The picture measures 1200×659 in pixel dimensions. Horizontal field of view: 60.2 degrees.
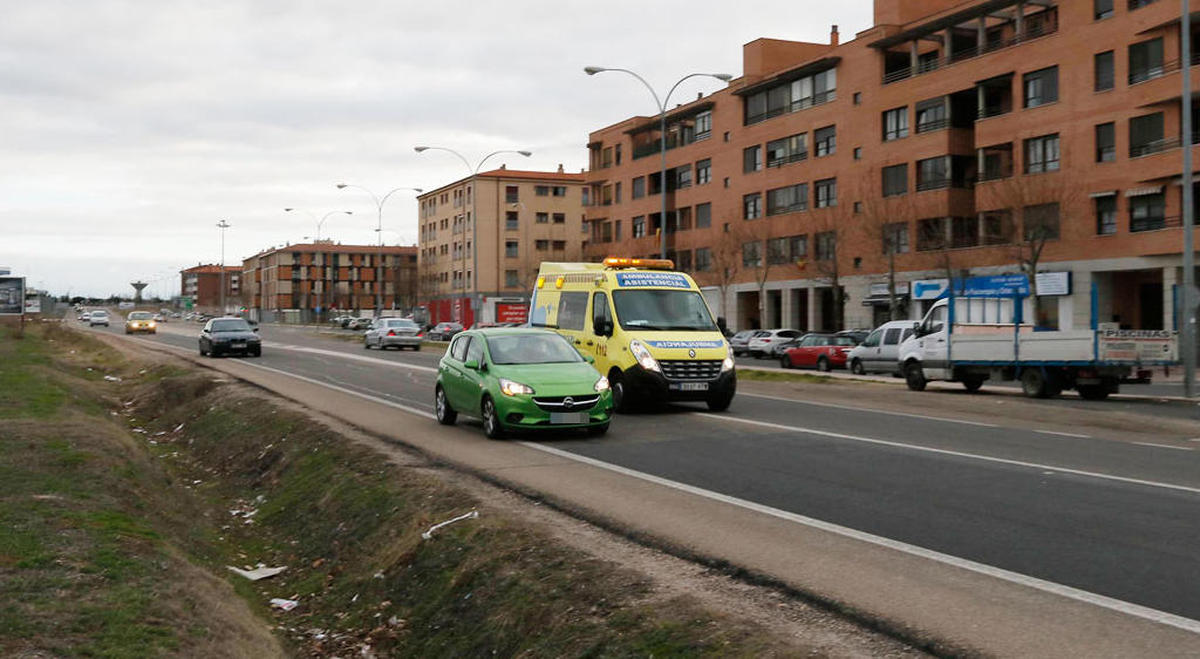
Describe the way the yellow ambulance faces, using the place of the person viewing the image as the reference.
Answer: facing the viewer and to the right of the viewer

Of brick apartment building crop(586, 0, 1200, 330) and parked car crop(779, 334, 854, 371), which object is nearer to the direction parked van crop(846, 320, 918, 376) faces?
the parked car

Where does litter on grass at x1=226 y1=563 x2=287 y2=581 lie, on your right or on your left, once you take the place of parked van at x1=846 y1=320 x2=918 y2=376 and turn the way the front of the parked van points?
on your left

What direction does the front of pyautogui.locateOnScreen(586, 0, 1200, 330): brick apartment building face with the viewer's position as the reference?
facing the viewer and to the left of the viewer

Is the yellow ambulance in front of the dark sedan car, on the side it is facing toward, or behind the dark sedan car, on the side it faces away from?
in front

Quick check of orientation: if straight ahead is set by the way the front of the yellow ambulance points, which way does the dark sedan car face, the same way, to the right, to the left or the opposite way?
the same way

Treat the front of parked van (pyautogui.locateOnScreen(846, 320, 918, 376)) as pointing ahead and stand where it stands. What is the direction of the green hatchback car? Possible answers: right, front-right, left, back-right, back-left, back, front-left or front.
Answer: left

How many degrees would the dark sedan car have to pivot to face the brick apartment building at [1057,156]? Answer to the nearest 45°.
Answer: approximately 45° to its left

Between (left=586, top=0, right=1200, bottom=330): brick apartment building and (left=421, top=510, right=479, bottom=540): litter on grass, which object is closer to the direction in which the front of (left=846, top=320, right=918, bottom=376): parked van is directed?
the litter on grass

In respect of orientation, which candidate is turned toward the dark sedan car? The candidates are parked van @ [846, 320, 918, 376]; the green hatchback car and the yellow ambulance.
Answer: the parked van

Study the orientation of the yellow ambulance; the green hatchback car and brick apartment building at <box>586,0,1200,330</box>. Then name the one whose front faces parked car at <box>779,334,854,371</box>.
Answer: the brick apartment building

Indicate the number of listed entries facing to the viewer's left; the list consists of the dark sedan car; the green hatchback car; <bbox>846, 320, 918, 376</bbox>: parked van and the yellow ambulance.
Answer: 1

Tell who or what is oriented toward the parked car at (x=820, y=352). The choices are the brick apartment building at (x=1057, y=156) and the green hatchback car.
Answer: the brick apartment building

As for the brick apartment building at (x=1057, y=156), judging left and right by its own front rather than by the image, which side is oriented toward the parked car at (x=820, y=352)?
front

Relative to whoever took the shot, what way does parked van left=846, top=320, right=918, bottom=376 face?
facing to the left of the viewer

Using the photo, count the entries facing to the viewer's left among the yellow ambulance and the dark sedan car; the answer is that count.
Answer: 0

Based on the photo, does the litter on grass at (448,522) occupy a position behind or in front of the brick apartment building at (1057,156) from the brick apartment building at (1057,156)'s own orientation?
in front
